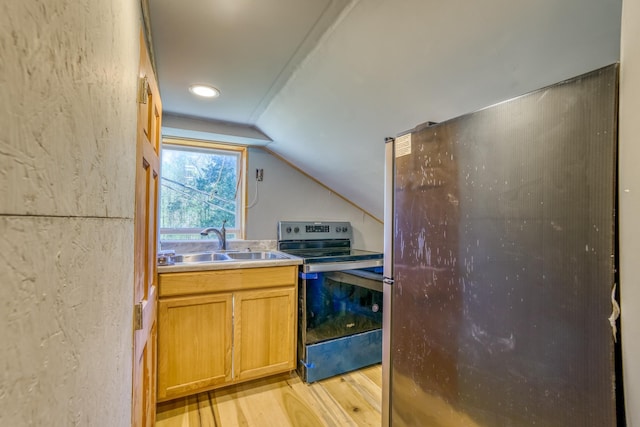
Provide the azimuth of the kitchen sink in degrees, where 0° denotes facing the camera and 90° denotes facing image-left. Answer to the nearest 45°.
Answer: approximately 0°

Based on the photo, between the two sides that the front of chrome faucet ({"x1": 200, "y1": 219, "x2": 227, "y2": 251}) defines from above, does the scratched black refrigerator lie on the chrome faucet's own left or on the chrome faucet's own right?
on the chrome faucet's own left

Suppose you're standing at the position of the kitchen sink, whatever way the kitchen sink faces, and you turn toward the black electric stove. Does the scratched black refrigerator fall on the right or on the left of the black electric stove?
right
